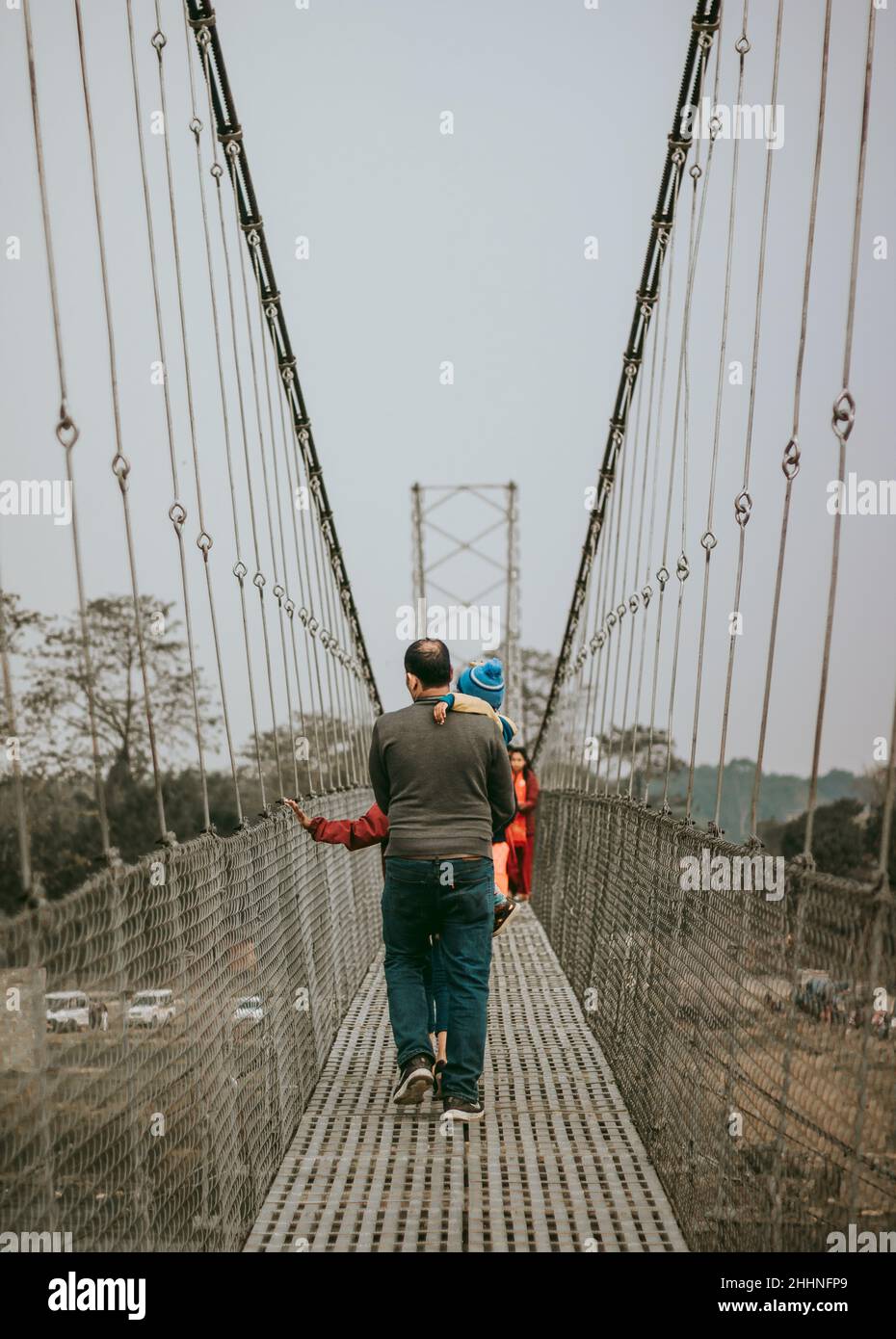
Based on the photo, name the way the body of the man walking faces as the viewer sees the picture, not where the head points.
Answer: away from the camera

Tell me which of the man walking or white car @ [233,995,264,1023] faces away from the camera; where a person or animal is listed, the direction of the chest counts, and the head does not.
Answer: the man walking
